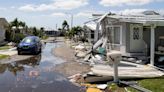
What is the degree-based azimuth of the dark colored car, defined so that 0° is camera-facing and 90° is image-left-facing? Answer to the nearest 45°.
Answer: approximately 45°

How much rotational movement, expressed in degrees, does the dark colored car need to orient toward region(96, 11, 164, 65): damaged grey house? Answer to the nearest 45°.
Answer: approximately 90° to its left
